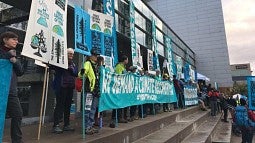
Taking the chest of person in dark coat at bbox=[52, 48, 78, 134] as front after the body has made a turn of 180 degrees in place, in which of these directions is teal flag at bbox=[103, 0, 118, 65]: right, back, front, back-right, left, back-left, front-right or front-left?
right

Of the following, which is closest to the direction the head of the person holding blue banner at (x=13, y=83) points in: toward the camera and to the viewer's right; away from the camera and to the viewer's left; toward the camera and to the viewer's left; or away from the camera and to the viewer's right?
toward the camera and to the viewer's right

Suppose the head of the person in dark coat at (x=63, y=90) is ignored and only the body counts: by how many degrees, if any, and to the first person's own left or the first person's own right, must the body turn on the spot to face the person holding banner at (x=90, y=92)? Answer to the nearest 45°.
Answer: approximately 45° to the first person's own left

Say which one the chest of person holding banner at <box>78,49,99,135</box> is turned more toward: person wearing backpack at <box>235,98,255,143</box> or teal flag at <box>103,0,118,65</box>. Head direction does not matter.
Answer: the person wearing backpack

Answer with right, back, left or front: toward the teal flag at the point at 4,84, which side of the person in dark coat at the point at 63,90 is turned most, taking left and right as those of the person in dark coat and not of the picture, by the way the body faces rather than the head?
right

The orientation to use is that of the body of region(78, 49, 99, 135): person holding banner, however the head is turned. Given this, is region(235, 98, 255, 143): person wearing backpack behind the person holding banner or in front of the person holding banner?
in front

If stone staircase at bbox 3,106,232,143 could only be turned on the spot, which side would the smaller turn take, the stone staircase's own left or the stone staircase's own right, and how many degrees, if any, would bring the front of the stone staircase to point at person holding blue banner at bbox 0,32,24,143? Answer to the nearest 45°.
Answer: approximately 90° to the stone staircase's own right

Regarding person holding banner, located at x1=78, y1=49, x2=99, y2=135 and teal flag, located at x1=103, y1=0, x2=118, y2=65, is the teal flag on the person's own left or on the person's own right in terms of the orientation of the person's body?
on the person's own left

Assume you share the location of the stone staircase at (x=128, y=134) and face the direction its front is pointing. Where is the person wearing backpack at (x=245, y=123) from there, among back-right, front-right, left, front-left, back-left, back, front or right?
left

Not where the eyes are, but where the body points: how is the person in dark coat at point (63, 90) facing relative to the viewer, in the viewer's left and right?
facing the viewer and to the right of the viewer
